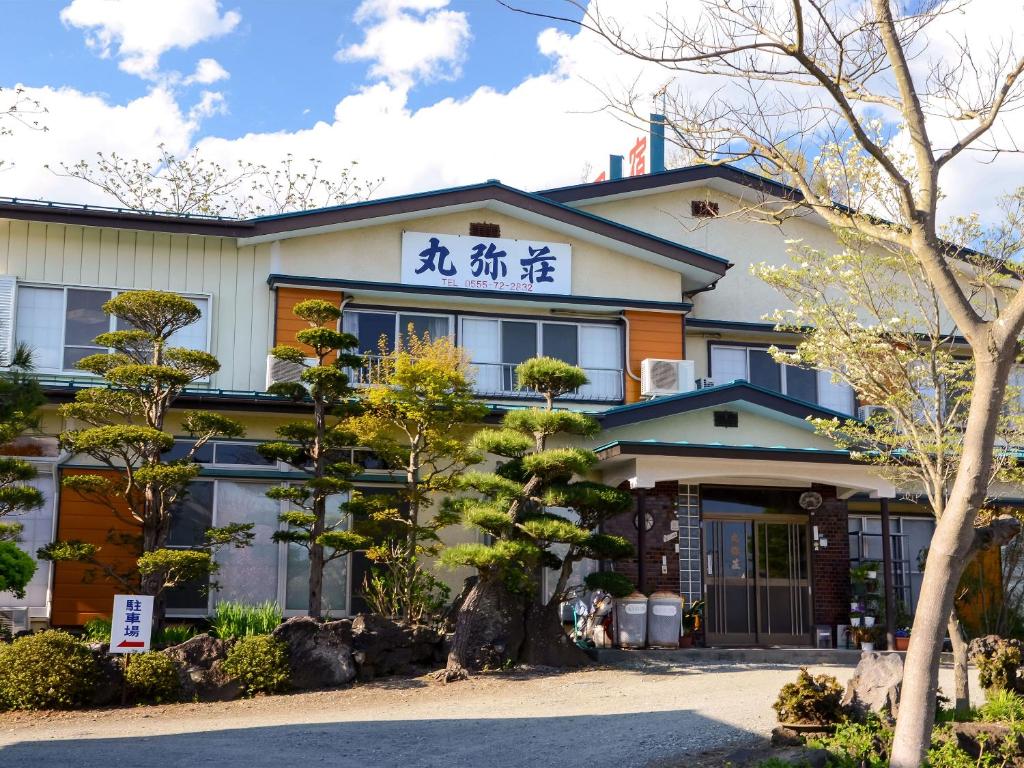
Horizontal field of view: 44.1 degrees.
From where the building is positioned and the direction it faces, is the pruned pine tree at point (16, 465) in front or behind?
in front

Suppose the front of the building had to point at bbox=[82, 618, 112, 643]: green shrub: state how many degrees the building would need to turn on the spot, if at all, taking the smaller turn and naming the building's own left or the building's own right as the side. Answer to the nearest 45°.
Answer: approximately 45° to the building's own right

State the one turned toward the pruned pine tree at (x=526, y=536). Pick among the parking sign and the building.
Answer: the building

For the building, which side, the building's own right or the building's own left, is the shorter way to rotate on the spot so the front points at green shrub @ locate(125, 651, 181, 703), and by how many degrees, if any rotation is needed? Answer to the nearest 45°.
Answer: approximately 45° to the building's own right

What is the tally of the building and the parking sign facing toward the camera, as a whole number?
2

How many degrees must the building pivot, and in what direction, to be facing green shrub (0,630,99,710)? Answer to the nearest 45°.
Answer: approximately 45° to its right

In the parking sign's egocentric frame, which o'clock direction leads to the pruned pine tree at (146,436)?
The pruned pine tree is roughly at 6 o'clock from the parking sign.

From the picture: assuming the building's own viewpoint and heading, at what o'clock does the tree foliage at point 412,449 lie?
The tree foliage is roughly at 1 o'clock from the building.

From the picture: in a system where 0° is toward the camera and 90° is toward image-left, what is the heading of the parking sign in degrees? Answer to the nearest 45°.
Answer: approximately 0°

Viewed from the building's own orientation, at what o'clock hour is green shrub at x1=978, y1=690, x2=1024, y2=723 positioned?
The green shrub is roughly at 11 o'clock from the building.

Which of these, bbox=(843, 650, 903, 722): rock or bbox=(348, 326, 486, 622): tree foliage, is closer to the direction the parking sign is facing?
the rock

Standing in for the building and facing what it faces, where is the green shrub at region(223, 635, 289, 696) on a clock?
The green shrub is roughly at 1 o'clock from the building.

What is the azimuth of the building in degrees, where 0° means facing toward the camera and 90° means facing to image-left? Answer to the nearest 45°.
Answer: approximately 0°
